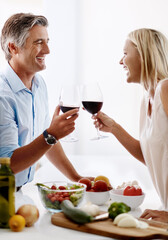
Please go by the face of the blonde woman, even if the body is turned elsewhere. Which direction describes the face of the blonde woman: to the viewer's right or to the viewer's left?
to the viewer's left

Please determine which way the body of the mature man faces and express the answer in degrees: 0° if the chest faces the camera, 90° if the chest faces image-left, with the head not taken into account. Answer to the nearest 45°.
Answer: approximately 315°

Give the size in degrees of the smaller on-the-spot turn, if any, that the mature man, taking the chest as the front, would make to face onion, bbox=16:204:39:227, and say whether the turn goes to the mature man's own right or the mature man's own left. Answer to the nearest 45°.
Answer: approximately 45° to the mature man's own right

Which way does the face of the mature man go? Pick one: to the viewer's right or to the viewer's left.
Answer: to the viewer's right

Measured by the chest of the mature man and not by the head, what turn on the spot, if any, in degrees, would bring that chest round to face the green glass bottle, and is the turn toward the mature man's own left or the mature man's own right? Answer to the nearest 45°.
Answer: approximately 45° to the mature man's own right

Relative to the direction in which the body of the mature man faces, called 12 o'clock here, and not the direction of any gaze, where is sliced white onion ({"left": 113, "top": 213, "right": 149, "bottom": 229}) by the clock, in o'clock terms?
The sliced white onion is roughly at 1 o'clock from the mature man.
